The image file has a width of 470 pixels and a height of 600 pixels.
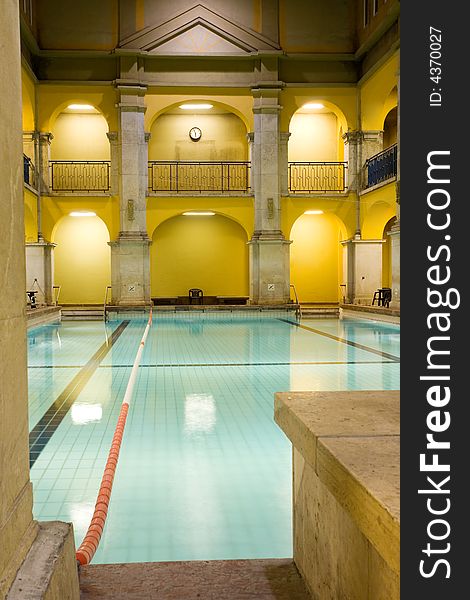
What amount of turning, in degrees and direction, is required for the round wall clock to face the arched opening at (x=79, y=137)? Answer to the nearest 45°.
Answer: approximately 90° to its right

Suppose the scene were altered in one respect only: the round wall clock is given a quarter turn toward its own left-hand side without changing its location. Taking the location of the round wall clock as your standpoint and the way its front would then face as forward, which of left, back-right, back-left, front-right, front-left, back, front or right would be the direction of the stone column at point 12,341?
right

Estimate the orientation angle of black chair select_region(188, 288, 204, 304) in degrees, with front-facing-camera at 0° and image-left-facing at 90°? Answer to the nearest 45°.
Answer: approximately 0°

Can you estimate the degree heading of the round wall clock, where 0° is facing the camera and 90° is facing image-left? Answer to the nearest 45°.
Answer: approximately 0°

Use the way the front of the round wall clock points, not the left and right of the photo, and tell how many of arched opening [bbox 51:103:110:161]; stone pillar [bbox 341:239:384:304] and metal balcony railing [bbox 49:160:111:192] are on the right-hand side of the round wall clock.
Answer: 2

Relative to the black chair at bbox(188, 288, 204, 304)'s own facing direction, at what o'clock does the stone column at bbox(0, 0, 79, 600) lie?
The stone column is roughly at 12 o'clock from the black chair.

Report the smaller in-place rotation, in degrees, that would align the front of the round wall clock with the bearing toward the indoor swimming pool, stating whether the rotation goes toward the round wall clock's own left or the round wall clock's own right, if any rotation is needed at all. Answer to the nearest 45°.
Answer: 0° — it already faces it

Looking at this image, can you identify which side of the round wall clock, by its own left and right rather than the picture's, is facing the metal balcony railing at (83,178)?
right
